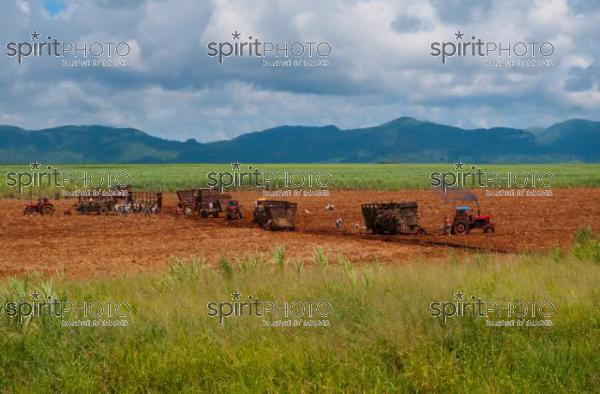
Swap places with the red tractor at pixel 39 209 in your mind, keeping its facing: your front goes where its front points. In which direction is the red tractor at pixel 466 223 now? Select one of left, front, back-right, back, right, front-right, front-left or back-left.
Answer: back-left

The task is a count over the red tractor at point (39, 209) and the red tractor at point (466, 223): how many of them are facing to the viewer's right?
1

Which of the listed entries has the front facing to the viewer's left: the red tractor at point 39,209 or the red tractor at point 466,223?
the red tractor at point 39,209

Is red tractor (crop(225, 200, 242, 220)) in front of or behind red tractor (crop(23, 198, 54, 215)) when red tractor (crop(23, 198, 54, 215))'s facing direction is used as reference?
behind

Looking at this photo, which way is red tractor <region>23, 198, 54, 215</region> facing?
to the viewer's left

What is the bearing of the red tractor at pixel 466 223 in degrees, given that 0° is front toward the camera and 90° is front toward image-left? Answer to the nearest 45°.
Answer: approximately 270°
